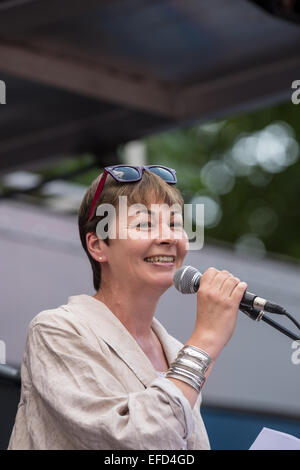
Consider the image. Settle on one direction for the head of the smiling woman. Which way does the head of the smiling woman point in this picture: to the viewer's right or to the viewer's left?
to the viewer's right

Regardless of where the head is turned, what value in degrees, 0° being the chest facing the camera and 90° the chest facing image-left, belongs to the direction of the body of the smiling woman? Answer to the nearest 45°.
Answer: approximately 315°
